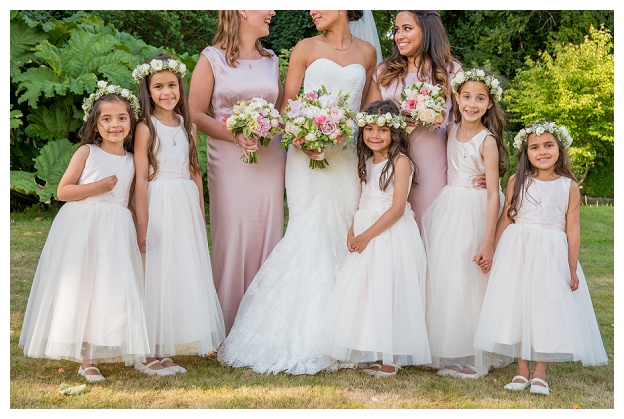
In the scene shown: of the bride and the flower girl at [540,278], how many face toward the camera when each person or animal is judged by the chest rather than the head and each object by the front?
2

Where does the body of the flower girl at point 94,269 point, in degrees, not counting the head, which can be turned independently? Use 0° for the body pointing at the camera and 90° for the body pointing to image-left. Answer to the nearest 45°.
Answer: approximately 315°

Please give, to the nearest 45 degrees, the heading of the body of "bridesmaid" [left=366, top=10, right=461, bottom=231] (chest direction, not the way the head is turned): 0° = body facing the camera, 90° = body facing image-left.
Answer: approximately 45°

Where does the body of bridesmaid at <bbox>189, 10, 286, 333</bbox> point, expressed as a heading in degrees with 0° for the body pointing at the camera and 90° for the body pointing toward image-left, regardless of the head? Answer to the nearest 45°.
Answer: approximately 315°

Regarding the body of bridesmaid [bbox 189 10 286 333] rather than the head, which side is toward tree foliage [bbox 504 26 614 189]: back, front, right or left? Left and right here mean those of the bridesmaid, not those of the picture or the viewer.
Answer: left

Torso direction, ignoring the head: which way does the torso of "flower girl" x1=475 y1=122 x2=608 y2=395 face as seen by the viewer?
toward the camera

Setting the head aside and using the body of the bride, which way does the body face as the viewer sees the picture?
toward the camera

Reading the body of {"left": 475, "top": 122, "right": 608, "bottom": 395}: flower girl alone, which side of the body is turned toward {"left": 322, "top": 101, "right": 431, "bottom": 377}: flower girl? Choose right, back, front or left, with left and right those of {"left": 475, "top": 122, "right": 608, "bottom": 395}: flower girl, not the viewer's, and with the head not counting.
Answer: right
